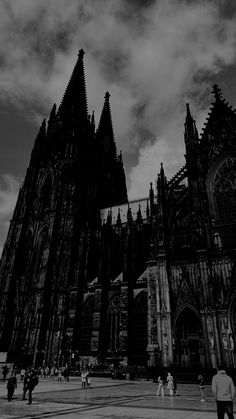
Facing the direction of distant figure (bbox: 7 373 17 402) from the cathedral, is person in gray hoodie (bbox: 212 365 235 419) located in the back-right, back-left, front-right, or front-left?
front-left

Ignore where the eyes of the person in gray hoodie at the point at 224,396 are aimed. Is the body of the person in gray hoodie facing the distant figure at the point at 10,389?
no

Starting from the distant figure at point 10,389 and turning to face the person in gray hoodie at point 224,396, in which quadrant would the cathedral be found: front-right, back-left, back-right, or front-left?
back-left

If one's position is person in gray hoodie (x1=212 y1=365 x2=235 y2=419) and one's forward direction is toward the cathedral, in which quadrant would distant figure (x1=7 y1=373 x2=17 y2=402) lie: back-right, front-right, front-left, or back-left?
front-left

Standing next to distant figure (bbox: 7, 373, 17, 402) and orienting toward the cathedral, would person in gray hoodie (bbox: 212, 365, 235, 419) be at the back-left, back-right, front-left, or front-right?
back-right
